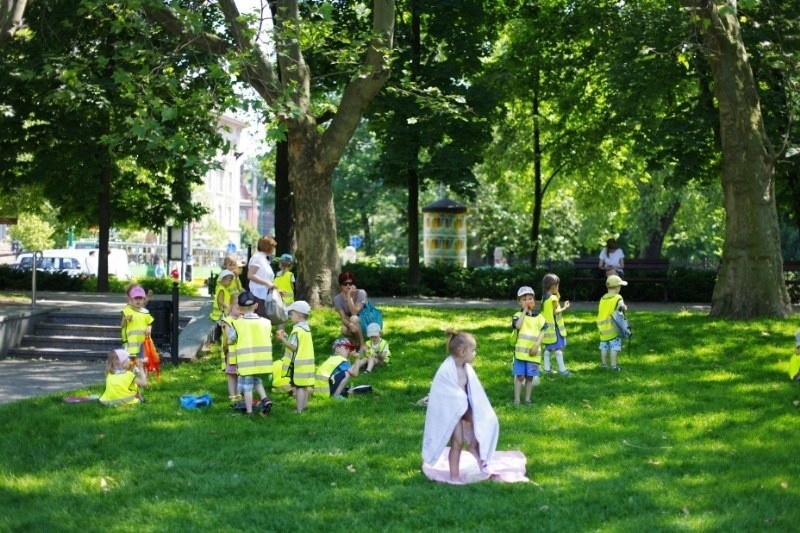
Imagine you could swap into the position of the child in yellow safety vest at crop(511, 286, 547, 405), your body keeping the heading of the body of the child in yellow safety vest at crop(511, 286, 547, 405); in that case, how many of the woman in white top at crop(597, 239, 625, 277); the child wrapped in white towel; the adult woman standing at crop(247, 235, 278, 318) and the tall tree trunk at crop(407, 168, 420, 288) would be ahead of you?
1

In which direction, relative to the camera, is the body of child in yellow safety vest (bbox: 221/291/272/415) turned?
away from the camera

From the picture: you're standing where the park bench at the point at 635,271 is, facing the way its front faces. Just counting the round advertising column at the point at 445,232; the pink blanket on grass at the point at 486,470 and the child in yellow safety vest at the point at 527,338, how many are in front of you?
2

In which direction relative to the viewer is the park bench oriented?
toward the camera

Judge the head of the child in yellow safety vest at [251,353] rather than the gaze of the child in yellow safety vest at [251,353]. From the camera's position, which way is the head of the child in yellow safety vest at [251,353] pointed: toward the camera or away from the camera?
away from the camera

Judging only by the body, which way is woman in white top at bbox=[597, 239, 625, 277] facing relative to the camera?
toward the camera

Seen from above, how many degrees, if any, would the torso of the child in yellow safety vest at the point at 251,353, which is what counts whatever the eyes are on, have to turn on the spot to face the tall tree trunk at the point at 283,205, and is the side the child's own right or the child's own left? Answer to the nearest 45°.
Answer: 0° — they already face it

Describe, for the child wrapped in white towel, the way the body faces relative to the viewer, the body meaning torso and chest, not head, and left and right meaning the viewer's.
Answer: facing the viewer and to the right of the viewer

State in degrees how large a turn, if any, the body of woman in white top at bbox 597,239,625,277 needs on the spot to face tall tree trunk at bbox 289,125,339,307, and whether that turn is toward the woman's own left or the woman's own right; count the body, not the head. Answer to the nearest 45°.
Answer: approximately 45° to the woman's own right

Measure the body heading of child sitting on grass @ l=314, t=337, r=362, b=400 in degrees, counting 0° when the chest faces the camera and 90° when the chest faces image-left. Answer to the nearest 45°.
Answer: approximately 270°

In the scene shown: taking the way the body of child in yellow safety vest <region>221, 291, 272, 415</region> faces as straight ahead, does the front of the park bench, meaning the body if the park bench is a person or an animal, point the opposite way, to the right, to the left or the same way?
the opposite way

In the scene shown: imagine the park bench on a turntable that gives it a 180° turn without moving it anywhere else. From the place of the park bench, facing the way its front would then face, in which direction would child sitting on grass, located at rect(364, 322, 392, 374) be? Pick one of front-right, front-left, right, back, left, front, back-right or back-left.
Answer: back

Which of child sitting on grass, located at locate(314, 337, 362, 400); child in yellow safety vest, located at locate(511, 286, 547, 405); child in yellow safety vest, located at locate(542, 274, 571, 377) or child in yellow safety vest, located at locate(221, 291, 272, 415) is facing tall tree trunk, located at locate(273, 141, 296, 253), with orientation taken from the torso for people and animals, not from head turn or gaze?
child in yellow safety vest, located at locate(221, 291, 272, 415)
